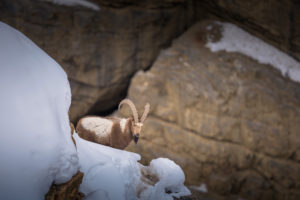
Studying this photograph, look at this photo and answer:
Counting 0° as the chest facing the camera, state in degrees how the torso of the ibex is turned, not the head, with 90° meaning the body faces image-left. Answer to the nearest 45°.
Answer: approximately 270°
